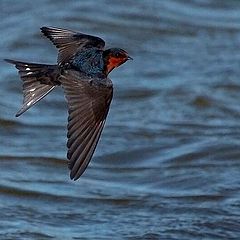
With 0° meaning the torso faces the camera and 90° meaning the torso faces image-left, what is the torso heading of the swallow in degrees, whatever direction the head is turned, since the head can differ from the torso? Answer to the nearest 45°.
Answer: approximately 270°
